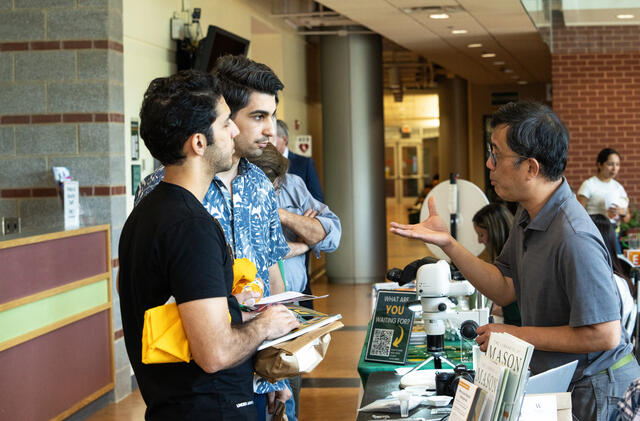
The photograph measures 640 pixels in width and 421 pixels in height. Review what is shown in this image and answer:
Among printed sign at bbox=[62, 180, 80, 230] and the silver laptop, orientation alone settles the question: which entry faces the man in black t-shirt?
the printed sign

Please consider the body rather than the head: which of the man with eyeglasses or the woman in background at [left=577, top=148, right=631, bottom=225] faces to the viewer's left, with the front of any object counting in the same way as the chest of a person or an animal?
the man with eyeglasses

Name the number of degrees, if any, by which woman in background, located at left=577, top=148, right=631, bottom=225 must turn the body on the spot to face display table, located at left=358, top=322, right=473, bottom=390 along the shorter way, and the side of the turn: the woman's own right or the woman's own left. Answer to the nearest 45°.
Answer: approximately 45° to the woman's own right

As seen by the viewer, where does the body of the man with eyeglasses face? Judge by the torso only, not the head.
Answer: to the viewer's left

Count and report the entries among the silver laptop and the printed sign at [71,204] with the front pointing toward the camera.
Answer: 1

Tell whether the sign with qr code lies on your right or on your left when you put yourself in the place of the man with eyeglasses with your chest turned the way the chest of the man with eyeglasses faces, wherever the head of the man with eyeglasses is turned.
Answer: on your right

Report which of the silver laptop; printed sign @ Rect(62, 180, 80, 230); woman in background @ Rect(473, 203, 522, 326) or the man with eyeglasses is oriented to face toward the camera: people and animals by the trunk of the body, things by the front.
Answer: the printed sign

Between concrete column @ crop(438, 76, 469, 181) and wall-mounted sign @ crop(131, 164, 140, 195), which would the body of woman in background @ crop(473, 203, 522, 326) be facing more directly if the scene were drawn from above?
the wall-mounted sign

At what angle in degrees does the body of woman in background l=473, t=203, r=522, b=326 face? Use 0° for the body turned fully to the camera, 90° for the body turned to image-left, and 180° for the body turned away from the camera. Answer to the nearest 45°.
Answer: approximately 90°

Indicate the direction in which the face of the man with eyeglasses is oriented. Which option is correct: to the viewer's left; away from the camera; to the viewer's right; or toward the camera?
to the viewer's left

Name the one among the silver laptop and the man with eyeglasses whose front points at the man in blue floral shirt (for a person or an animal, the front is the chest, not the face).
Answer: the man with eyeglasses
